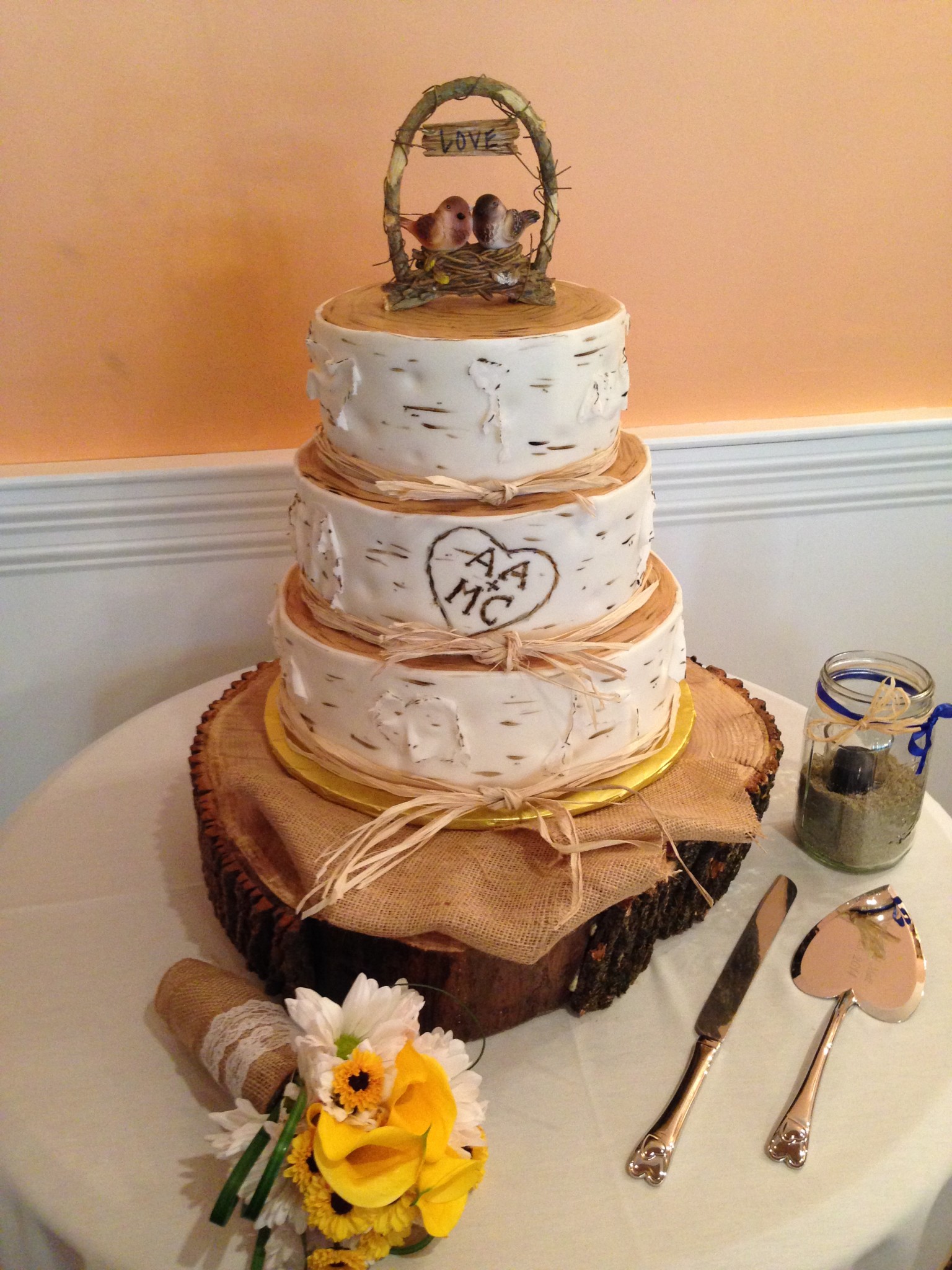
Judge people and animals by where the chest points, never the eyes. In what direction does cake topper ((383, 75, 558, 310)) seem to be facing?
toward the camera
